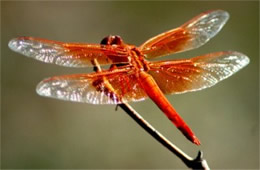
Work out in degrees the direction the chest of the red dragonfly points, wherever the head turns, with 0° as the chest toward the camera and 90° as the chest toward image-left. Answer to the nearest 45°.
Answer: approximately 135°
